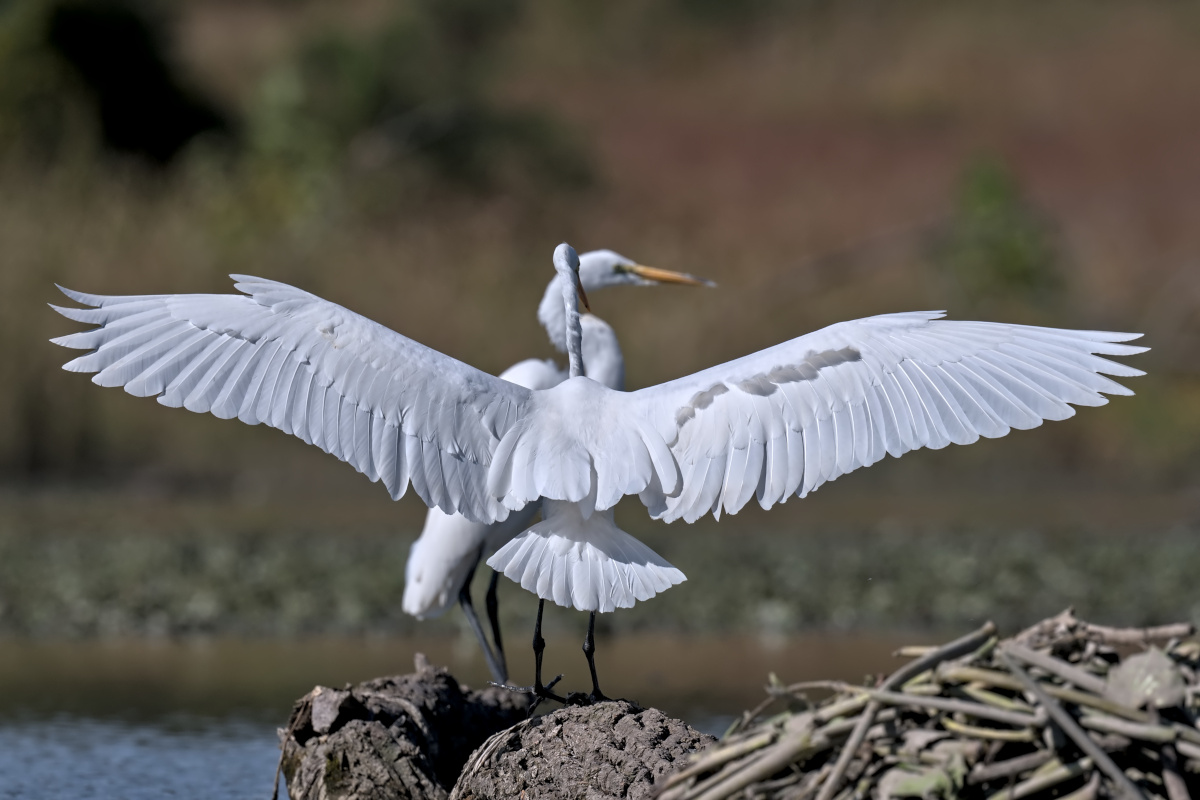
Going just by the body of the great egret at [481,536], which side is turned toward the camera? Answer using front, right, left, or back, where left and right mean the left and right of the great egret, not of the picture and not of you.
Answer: right

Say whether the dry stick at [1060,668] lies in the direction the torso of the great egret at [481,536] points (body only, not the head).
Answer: no

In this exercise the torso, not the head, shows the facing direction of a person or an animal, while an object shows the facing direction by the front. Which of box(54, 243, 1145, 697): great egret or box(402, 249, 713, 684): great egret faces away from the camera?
box(54, 243, 1145, 697): great egret

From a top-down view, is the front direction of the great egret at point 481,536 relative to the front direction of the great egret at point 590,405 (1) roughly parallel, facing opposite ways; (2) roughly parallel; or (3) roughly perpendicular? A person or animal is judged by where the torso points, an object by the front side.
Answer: roughly perpendicular

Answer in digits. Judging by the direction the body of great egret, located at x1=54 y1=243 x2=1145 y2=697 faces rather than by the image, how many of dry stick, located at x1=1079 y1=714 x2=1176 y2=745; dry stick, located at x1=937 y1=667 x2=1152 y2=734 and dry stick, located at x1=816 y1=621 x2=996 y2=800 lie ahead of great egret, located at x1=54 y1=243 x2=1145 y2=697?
0

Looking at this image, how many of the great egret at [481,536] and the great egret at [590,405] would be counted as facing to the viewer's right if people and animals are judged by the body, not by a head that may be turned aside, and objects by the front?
1

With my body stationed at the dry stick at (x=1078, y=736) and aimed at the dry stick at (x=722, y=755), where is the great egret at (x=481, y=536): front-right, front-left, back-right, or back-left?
front-right

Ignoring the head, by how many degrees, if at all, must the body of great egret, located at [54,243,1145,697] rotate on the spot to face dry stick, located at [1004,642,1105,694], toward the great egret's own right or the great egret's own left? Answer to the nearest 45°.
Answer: approximately 135° to the great egret's own right

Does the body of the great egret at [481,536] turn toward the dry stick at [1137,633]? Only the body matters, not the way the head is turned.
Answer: no

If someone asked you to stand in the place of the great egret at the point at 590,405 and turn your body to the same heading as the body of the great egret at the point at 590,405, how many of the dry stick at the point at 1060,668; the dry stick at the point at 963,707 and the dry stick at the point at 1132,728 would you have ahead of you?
0

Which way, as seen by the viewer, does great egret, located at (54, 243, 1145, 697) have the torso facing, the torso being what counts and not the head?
away from the camera

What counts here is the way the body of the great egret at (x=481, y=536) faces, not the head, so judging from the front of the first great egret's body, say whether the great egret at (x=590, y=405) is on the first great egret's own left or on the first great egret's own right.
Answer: on the first great egret's own right

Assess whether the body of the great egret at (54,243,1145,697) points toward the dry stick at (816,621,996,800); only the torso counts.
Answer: no
